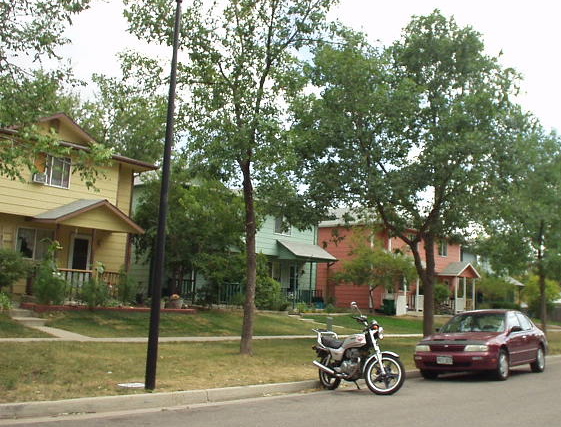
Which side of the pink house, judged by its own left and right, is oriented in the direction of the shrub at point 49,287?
right

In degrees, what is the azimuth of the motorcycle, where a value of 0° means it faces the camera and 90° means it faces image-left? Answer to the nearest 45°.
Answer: approximately 315°

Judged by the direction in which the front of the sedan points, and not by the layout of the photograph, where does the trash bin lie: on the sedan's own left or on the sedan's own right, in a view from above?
on the sedan's own right

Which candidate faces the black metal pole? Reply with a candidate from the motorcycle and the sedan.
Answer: the sedan

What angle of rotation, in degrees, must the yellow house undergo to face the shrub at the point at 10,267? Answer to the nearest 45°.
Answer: approximately 90° to its right

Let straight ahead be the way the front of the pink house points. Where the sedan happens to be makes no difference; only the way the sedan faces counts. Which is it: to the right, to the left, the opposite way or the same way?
to the right

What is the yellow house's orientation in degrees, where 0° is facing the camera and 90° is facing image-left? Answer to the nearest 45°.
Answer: approximately 315°

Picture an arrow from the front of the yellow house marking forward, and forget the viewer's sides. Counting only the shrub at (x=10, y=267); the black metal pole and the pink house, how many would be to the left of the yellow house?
1

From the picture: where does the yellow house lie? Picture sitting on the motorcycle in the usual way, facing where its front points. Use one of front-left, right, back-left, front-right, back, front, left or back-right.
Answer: back

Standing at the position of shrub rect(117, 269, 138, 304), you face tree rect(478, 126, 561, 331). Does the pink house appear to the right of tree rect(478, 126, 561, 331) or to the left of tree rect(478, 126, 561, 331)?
left

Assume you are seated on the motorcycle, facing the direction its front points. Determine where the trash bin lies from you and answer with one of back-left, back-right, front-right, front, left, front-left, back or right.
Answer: back-left

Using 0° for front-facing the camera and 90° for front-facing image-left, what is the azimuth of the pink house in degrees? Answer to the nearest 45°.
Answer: approximately 315°
